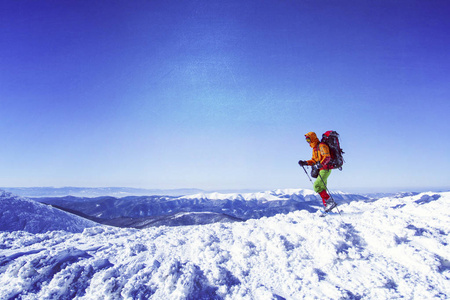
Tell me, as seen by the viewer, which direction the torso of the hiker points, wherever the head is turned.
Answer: to the viewer's left

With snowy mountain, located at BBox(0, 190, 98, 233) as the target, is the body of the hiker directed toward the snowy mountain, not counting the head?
yes
